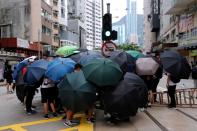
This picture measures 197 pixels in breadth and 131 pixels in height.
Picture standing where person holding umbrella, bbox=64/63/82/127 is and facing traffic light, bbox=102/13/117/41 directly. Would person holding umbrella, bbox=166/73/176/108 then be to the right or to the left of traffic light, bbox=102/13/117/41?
right

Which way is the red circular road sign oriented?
toward the camera

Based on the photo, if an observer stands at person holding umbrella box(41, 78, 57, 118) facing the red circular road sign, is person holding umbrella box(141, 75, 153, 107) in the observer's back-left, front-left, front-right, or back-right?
front-right

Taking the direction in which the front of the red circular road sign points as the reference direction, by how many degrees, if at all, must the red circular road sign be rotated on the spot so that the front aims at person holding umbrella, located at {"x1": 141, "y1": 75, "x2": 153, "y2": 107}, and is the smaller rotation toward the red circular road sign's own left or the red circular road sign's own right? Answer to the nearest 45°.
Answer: approximately 45° to the red circular road sign's own left

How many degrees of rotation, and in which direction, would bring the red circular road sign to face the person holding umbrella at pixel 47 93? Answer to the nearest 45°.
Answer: approximately 45° to its right

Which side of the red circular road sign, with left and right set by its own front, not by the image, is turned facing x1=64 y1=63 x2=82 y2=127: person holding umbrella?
front
